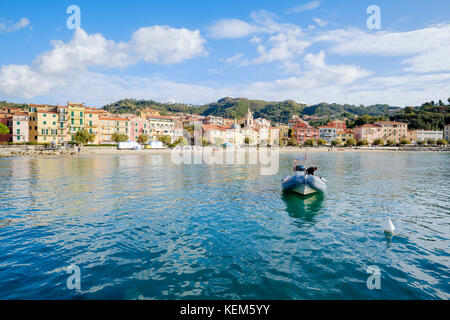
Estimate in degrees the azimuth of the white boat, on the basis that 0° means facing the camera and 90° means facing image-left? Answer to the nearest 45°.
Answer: approximately 0°
